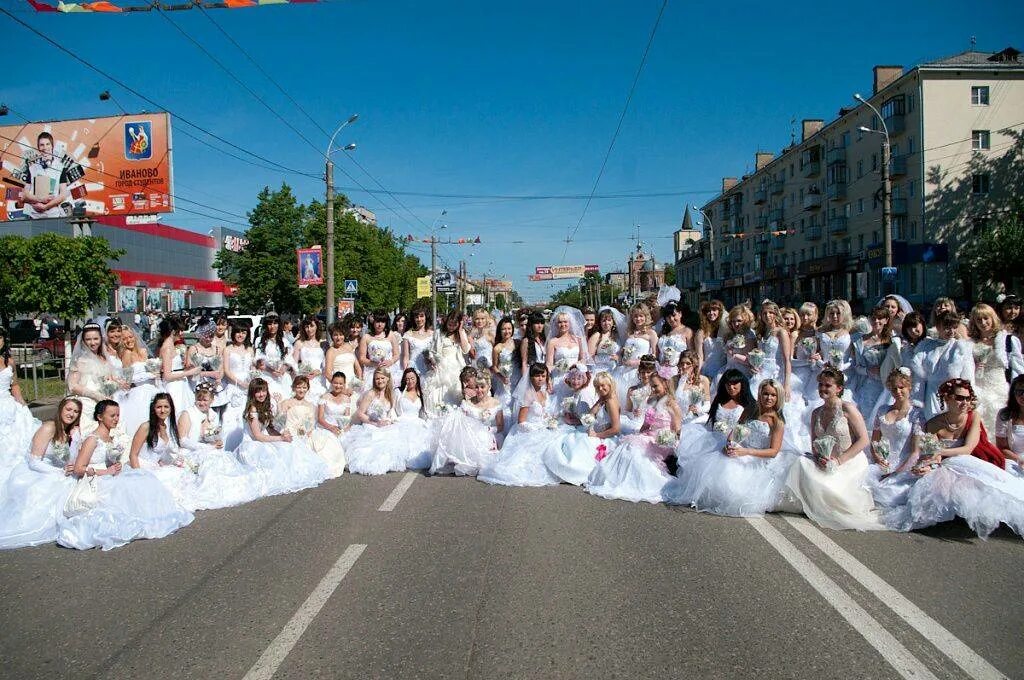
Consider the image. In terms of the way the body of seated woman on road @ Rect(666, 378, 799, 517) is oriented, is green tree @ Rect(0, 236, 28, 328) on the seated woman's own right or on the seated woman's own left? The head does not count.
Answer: on the seated woman's own right

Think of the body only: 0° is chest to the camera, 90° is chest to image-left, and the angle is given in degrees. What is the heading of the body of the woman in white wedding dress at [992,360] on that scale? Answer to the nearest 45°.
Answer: approximately 45°

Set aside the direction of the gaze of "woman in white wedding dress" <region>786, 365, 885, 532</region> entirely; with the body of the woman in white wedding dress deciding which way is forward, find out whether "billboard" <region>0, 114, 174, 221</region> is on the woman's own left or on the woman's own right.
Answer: on the woman's own right

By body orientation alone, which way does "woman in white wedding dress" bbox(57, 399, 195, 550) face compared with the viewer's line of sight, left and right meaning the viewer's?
facing the viewer and to the right of the viewer

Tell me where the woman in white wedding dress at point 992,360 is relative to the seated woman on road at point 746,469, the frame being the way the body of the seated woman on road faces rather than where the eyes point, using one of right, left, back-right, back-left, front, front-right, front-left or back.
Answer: back

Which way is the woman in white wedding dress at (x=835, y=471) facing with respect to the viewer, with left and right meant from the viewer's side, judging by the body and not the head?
facing the viewer and to the left of the viewer

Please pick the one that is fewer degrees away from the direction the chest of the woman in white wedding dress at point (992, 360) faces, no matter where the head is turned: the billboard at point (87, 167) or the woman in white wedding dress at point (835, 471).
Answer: the woman in white wedding dress

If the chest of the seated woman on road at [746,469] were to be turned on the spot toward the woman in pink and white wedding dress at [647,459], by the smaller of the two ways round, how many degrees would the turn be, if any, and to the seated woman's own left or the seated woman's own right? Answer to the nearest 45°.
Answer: approximately 90° to the seated woman's own right

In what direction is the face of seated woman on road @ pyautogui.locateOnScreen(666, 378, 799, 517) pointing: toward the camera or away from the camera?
toward the camera
